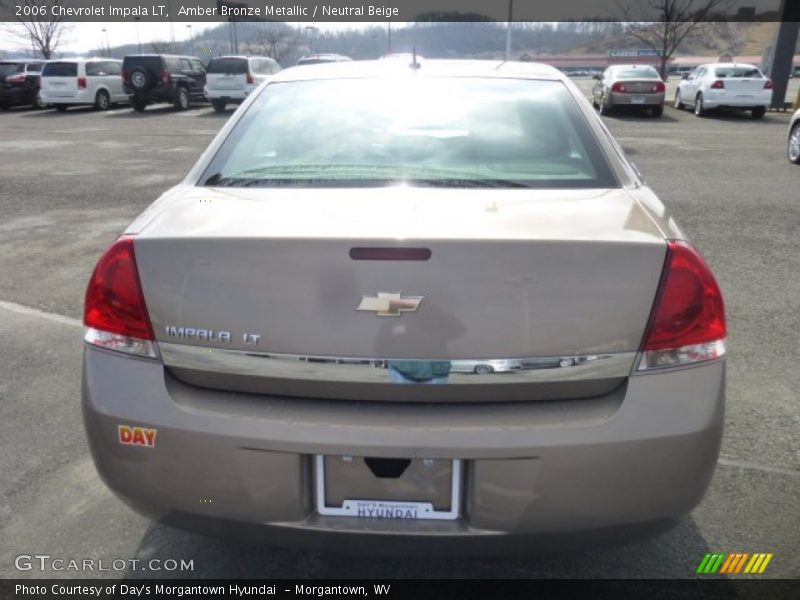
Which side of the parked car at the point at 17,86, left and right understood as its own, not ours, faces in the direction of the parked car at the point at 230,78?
right

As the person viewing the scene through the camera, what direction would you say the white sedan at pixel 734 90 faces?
facing away from the viewer and to the left of the viewer

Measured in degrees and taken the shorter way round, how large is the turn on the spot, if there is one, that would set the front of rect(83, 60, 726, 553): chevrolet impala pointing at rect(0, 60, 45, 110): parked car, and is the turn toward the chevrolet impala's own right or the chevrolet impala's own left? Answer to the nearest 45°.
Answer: approximately 45° to the chevrolet impala's own left

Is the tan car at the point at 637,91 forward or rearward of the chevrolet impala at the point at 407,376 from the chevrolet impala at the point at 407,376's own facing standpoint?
forward

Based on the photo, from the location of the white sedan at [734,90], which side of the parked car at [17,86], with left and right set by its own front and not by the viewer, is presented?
right

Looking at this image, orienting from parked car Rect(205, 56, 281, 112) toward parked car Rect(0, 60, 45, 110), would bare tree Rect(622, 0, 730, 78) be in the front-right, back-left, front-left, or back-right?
back-right

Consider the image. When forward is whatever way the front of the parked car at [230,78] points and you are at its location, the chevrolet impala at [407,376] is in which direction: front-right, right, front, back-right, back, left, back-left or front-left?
back-right

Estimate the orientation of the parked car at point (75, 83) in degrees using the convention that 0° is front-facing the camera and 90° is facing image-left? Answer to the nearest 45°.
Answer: approximately 225°

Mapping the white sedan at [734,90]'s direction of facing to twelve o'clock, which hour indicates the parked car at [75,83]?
The parked car is roughly at 10 o'clock from the white sedan.

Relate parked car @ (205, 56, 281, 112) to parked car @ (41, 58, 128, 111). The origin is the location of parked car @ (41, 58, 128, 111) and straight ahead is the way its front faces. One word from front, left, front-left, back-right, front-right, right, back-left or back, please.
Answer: right

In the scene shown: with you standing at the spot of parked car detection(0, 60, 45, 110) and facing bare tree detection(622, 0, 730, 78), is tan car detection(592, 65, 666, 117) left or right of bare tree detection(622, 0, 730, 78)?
right

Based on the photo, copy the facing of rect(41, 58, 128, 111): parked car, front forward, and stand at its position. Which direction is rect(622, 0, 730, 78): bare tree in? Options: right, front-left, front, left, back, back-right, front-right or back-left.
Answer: front-right

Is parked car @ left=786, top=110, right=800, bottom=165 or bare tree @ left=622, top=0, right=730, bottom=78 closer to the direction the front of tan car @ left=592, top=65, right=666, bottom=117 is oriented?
the bare tree

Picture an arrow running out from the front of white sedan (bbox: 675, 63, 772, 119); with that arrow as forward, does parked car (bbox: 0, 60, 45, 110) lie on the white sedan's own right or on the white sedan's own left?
on the white sedan's own left
